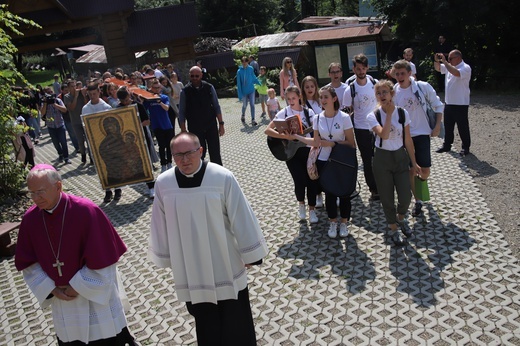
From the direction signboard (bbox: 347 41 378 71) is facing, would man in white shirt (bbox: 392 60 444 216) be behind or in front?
in front

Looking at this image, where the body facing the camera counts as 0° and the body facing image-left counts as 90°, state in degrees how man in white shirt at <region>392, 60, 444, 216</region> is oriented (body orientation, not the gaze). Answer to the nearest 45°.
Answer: approximately 45°

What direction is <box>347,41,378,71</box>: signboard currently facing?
toward the camera

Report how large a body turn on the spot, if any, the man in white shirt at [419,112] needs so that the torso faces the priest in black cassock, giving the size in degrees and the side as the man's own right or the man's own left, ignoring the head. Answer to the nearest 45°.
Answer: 0° — they already face them

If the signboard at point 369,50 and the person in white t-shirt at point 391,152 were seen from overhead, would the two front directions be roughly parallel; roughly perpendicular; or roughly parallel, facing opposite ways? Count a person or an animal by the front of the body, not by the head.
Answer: roughly parallel

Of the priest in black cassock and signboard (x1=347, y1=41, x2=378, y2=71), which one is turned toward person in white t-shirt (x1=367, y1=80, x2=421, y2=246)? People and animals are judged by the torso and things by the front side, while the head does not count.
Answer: the signboard

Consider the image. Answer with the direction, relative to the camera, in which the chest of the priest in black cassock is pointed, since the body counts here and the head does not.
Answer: toward the camera

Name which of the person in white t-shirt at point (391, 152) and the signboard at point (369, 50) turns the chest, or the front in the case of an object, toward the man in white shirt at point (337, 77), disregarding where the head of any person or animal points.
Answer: the signboard

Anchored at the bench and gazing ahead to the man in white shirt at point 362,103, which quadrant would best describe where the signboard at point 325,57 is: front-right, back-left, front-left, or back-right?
front-left

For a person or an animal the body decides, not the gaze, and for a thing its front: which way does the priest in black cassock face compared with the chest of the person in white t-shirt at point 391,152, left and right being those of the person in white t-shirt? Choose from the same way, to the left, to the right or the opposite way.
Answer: the same way

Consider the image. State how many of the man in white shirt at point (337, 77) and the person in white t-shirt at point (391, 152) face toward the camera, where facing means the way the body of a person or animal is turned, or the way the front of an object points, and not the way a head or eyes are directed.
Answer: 2

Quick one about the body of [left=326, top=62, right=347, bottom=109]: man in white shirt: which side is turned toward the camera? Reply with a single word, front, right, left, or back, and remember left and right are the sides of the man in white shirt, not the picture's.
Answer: front

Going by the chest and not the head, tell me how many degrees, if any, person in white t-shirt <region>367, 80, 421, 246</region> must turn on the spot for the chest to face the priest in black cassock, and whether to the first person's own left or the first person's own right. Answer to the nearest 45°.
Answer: approximately 45° to the first person's own right

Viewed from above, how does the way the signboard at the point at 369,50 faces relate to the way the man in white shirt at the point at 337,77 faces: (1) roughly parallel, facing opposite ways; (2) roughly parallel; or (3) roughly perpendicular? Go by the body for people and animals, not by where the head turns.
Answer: roughly parallel

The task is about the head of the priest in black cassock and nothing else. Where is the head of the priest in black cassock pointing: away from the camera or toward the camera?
toward the camera
